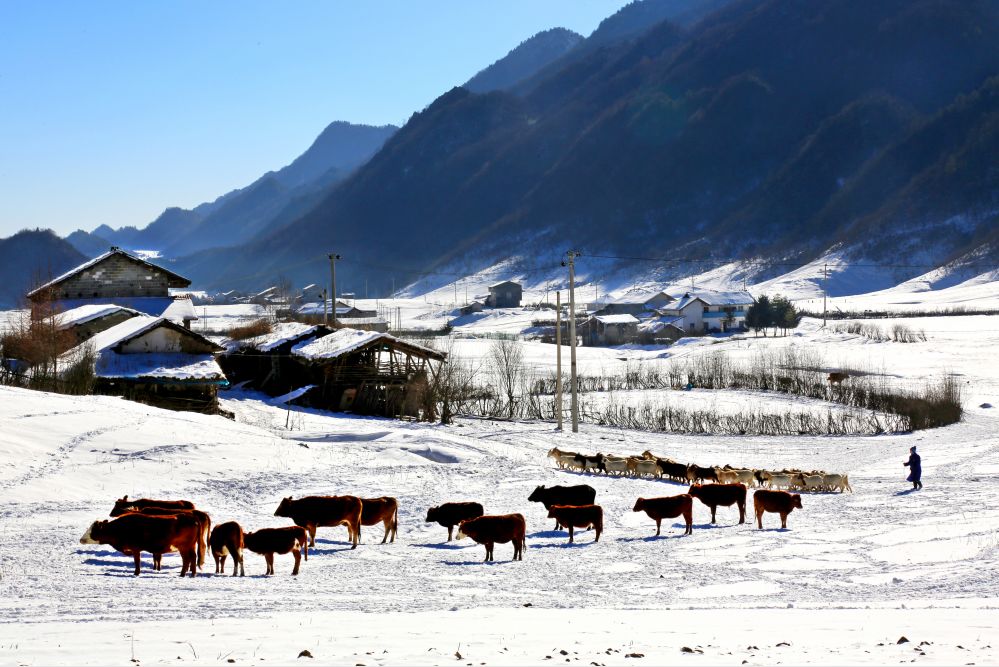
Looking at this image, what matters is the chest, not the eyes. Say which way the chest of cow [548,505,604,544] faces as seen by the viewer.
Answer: to the viewer's left

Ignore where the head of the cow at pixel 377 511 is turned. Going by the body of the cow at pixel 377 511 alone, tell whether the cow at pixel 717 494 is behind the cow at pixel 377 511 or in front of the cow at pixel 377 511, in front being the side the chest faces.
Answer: behind

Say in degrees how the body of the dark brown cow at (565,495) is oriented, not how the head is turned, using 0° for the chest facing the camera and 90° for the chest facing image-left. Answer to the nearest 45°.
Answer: approximately 90°

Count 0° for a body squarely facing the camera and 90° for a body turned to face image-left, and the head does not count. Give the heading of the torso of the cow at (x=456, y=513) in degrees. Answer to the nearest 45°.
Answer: approximately 90°

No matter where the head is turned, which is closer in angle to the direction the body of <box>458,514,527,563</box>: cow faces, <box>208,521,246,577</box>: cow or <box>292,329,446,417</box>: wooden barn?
the cow

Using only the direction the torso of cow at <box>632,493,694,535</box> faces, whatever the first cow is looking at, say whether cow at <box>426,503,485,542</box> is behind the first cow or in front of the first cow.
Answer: in front

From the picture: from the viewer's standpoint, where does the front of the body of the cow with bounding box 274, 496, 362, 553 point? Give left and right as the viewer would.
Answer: facing to the left of the viewer

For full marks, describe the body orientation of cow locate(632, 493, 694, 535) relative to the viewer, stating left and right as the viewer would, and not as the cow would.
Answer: facing to the left of the viewer

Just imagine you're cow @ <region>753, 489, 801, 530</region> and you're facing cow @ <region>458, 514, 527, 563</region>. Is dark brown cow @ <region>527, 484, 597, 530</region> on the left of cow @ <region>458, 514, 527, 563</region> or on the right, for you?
right

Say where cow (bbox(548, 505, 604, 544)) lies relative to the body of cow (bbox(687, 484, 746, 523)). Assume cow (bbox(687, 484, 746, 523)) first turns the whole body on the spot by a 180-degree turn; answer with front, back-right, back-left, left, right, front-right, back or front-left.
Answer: back-right

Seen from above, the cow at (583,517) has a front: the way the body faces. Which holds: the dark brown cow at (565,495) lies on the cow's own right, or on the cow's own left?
on the cow's own right

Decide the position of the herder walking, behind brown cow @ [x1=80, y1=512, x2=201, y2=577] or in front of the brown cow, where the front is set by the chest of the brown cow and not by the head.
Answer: behind
